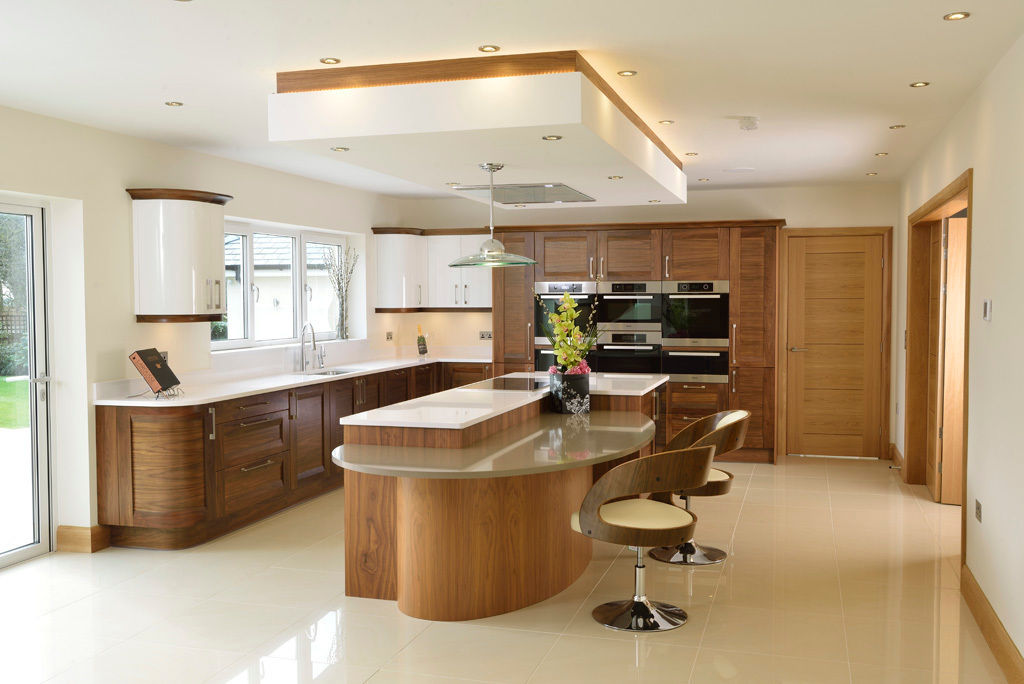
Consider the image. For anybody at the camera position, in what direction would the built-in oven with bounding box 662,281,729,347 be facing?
facing the viewer

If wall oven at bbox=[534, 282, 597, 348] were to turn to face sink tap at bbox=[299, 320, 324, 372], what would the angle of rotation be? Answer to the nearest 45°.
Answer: approximately 45° to its right

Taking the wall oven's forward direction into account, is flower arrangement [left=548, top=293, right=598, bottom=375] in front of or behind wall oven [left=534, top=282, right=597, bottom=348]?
in front

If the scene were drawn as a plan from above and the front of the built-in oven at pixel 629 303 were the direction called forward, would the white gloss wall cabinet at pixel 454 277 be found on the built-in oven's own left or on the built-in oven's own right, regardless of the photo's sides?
on the built-in oven's own right

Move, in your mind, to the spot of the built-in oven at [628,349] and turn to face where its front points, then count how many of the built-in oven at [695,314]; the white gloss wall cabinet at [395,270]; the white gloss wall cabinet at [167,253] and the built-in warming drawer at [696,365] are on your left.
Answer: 2

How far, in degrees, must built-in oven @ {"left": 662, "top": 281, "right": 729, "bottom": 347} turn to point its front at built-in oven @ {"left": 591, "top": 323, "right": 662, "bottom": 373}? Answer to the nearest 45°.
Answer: approximately 90° to its right

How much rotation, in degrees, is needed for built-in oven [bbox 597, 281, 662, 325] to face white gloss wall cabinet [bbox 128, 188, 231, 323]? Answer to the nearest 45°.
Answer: approximately 45° to its right

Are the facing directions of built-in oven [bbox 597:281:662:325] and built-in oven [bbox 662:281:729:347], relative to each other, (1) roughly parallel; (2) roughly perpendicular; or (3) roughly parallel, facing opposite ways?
roughly parallel

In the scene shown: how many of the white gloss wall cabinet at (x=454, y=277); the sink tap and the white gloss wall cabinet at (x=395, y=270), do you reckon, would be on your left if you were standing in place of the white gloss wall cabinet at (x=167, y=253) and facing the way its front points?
3

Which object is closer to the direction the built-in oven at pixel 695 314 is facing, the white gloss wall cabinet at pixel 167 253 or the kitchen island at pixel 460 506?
the kitchen island

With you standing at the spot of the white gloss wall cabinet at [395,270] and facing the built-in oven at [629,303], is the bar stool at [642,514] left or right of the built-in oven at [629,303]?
right

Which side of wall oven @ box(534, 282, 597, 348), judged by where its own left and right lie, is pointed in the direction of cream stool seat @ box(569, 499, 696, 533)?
front

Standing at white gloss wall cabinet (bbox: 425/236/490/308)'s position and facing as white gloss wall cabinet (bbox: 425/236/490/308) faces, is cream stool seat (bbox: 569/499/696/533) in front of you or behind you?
in front

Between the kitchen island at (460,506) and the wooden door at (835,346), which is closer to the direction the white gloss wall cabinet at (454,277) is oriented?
the kitchen island

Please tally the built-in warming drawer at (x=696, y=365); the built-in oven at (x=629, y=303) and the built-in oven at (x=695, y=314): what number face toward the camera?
3

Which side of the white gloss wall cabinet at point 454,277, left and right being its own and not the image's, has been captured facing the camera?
front

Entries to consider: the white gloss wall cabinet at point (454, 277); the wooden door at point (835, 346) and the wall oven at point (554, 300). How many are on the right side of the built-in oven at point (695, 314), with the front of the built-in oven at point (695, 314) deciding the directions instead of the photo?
2

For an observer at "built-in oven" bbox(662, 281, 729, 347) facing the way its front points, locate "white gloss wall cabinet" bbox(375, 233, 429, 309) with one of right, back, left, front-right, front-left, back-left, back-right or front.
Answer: right

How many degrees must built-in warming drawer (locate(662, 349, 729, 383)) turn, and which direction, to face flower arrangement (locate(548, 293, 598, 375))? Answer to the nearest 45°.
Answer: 0° — it already faces it

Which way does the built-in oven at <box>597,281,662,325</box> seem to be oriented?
toward the camera

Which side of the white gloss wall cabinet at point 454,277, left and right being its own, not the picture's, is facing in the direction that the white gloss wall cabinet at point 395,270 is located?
right
